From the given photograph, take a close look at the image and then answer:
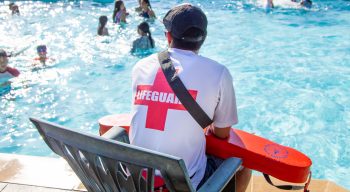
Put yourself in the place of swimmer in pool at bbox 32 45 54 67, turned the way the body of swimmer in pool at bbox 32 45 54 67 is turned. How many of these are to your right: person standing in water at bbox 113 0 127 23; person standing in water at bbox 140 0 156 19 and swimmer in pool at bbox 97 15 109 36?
0

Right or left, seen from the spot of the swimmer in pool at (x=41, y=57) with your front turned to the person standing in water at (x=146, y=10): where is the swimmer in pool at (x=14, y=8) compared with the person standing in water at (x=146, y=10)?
left

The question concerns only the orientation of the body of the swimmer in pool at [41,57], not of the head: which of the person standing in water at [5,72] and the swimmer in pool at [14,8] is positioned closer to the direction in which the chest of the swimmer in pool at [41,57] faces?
the person standing in water

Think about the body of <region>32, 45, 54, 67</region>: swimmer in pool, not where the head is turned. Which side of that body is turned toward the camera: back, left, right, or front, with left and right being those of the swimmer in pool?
front

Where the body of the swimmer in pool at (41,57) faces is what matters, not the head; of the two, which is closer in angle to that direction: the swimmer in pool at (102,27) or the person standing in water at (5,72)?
the person standing in water

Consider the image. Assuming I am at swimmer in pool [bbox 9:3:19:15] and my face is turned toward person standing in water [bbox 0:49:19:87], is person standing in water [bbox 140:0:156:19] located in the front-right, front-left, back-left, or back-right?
front-left

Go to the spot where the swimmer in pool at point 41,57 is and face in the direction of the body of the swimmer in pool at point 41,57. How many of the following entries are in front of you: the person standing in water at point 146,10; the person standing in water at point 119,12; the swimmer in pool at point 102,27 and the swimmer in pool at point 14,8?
0

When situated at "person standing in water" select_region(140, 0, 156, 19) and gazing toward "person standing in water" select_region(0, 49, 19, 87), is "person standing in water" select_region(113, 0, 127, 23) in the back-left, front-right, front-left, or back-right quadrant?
front-right

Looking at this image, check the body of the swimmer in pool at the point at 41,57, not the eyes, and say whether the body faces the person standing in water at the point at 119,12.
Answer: no

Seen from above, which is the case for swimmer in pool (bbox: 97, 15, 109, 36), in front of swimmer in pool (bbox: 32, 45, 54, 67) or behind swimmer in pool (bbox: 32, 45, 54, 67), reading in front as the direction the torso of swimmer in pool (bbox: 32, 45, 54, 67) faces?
behind

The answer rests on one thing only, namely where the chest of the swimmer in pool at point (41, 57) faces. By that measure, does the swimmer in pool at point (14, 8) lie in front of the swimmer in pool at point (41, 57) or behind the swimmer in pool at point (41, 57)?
behind

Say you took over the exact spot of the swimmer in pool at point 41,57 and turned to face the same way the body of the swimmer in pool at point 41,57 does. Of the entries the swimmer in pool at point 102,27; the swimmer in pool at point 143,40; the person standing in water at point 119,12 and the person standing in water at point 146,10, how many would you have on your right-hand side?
0

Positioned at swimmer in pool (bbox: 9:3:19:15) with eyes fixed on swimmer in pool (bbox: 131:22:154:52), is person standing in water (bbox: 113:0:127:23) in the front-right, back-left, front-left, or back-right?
front-left

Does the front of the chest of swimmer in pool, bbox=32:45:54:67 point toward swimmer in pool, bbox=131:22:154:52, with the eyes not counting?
no

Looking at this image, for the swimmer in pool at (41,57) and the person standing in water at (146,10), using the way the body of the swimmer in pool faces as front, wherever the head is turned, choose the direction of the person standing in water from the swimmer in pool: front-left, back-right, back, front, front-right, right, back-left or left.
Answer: back-left
